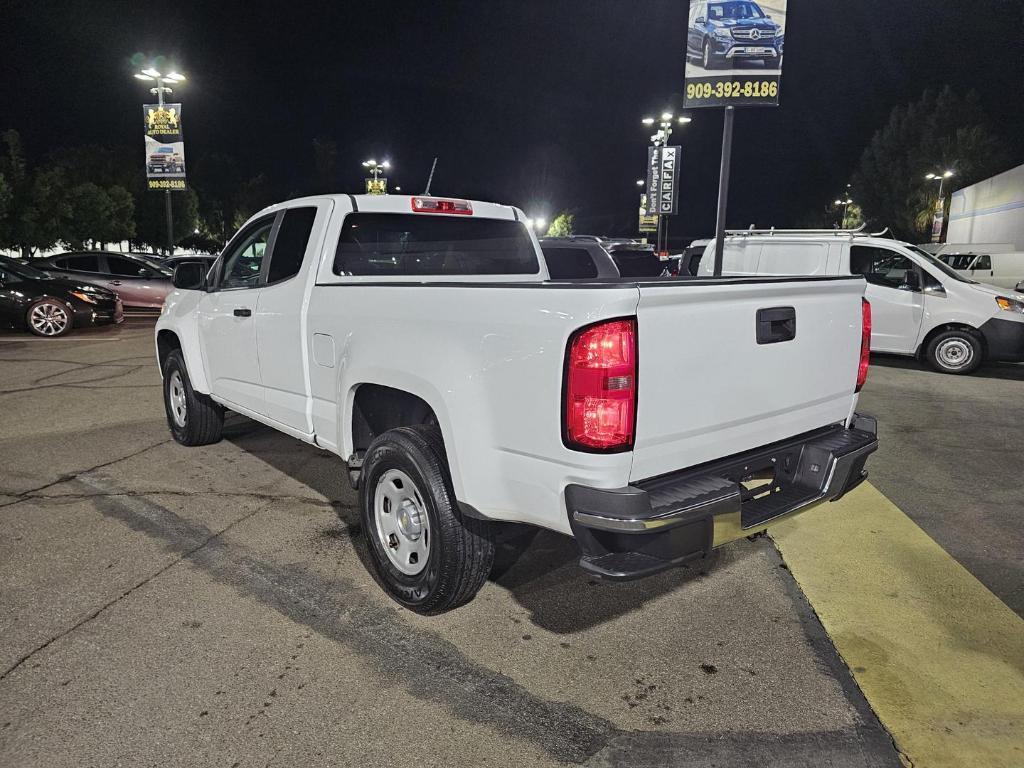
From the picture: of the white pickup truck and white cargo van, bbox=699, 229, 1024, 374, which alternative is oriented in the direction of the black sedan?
the white pickup truck

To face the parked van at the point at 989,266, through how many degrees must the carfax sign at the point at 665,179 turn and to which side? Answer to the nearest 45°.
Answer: approximately 90° to its left

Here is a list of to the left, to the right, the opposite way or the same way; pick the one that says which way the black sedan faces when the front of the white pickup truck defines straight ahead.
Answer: to the right

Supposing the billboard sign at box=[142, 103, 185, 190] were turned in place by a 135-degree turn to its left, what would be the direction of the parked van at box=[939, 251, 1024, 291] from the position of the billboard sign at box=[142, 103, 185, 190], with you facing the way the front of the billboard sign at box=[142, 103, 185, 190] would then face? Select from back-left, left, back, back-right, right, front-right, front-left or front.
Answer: front-right

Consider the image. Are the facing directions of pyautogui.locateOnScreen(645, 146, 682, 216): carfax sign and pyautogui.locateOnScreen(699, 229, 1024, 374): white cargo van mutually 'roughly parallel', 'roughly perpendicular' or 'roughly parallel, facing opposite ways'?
roughly perpendicular

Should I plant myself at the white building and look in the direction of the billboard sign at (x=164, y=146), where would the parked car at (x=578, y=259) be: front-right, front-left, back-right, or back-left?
front-left

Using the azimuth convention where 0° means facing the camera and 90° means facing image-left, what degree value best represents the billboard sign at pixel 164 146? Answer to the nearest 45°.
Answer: approximately 0°

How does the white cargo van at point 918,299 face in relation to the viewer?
to the viewer's right

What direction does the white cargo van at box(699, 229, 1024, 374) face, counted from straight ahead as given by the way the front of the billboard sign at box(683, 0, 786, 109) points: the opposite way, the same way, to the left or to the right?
to the left

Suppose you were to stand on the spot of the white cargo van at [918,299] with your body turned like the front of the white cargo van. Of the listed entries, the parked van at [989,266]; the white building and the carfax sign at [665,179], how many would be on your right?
0

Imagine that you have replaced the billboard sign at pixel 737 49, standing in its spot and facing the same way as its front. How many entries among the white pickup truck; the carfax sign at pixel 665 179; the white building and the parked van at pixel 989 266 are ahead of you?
1

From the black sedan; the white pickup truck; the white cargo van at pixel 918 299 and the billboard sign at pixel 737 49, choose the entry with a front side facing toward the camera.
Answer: the billboard sign

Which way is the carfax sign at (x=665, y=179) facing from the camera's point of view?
toward the camera

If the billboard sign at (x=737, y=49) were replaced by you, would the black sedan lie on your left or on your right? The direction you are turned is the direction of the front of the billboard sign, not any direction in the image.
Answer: on your right

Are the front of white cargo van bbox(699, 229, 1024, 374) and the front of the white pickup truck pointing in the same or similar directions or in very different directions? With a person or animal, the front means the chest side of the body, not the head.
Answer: very different directions

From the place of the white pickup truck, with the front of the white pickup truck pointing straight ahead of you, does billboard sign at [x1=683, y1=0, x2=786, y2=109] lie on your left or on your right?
on your right

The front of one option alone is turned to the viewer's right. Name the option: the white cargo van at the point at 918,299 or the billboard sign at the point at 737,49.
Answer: the white cargo van

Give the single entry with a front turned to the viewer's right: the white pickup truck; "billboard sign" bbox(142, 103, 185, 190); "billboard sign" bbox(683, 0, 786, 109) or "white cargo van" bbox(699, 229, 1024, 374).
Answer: the white cargo van

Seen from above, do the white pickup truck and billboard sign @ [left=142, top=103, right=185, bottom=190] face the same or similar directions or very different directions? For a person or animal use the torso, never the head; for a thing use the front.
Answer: very different directions
